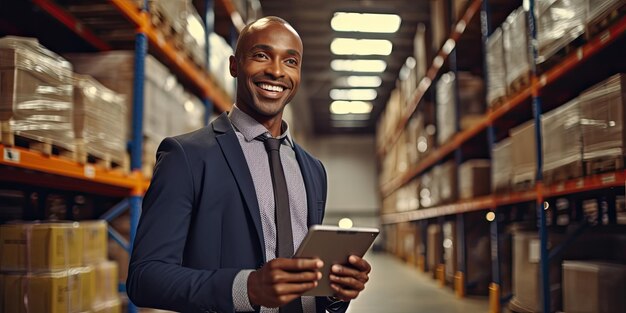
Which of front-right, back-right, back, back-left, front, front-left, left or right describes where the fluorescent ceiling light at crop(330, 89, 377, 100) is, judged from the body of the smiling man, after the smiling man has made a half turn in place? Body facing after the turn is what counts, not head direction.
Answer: front-right

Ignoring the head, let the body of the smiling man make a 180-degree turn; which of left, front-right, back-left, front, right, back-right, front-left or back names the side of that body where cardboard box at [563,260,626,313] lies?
right

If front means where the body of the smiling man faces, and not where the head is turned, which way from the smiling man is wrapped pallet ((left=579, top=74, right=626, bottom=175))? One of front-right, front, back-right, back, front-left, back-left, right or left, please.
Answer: left

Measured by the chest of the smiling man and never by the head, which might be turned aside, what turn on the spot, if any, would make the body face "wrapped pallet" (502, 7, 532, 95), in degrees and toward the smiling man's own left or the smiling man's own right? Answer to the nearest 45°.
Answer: approximately 90° to the smiling man's own left

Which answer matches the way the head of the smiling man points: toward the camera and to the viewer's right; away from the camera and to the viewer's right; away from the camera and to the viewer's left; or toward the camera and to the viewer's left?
toward the camera and to the viewer's right

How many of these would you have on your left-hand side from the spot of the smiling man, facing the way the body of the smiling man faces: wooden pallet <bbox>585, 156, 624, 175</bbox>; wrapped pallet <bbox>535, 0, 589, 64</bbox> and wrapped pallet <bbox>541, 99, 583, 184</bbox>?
3

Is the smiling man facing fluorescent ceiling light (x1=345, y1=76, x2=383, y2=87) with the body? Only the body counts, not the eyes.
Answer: no

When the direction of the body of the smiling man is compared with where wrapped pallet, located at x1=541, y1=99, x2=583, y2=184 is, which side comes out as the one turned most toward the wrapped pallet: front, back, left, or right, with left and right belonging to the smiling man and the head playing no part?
left

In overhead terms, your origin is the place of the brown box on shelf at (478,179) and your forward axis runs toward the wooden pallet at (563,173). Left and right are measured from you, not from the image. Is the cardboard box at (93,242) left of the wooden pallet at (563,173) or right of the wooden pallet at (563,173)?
right

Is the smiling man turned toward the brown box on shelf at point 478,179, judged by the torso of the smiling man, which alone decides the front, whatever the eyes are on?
no

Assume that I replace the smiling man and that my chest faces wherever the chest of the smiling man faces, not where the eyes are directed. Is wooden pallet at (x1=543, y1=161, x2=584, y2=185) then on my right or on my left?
on my left

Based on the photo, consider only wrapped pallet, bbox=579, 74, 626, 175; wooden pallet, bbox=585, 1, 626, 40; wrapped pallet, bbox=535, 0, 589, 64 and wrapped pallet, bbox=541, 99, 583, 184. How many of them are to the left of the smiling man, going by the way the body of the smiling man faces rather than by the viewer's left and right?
4

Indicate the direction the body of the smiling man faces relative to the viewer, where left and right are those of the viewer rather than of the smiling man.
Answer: facing the viewer and to the right of the viewer

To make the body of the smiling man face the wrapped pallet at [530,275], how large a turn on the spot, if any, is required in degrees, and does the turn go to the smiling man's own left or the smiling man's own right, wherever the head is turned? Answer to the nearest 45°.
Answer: approximately 90° to the smiling man's own left
